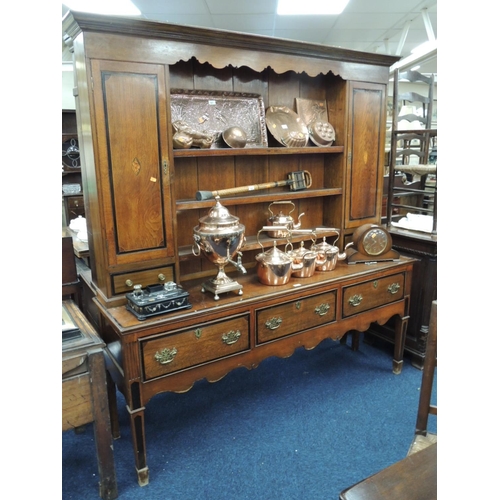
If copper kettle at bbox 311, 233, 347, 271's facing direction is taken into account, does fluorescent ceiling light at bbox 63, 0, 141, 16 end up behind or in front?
behind

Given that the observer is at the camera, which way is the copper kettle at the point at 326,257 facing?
facing to the right of the viewer

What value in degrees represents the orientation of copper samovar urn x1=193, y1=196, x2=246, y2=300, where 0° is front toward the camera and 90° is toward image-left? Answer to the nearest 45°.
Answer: approximately 315°
